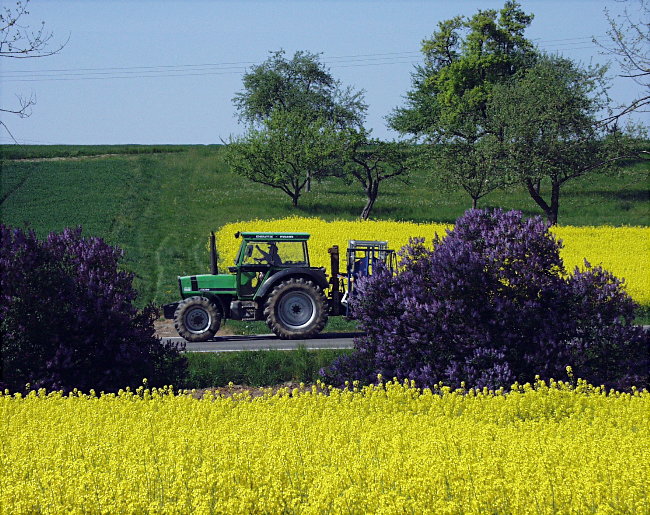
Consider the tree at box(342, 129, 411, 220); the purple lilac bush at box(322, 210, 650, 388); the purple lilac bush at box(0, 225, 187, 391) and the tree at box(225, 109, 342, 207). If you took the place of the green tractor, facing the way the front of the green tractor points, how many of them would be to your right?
2

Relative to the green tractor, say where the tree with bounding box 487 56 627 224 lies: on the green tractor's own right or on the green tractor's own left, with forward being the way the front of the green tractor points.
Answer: on the green tractor's own right

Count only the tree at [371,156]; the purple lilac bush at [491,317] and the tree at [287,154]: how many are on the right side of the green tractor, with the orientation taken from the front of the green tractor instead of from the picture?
2

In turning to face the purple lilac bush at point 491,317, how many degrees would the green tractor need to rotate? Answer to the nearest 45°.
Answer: approximately 135° to its left

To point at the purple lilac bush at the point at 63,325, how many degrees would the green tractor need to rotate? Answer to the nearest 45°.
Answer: approximately 45° to its left

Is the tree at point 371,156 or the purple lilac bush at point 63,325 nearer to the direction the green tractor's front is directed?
the purple lilac bush

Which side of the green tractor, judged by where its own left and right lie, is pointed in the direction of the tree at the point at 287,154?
right

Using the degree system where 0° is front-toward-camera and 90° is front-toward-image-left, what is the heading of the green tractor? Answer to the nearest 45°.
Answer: approximately 90°

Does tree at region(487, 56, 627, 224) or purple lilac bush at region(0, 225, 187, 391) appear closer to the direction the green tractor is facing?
the purple lilac bush
